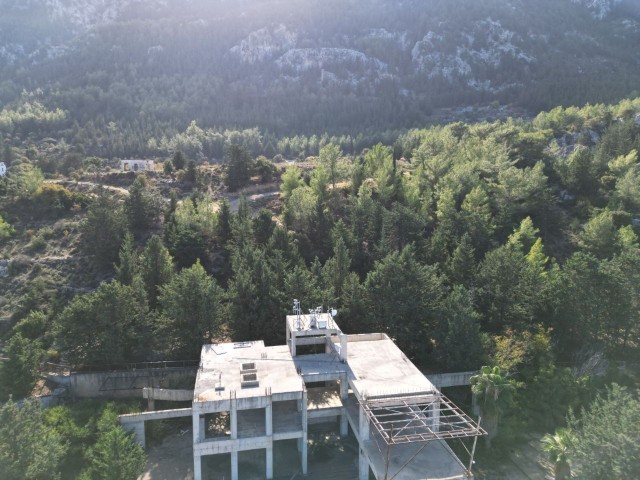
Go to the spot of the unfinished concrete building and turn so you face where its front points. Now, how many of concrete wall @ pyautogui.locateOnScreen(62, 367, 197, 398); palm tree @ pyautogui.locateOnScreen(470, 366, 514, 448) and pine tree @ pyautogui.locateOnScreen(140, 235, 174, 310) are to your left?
1

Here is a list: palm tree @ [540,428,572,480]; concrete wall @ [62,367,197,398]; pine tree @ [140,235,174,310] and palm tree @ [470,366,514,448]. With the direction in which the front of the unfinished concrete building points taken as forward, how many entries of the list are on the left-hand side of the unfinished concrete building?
2

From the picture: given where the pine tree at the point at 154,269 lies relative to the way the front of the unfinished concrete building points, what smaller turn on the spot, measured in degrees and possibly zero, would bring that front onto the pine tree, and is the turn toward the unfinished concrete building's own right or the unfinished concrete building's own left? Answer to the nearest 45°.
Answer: approximately 135° to the unfinished concrete building's own right

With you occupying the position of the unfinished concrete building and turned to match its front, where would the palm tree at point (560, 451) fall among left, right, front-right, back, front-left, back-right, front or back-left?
left

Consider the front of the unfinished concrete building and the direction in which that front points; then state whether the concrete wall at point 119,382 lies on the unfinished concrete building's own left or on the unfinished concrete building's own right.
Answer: on the unfinished concrete building's own right

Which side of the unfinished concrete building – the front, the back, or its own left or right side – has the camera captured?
front

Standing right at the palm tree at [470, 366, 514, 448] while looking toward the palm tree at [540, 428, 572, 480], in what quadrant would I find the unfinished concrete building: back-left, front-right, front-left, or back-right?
back-right

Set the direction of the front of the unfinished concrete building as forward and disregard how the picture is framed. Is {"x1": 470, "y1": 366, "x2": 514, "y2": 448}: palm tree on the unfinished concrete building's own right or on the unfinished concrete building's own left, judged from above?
on the unfinished concrete building's own left
